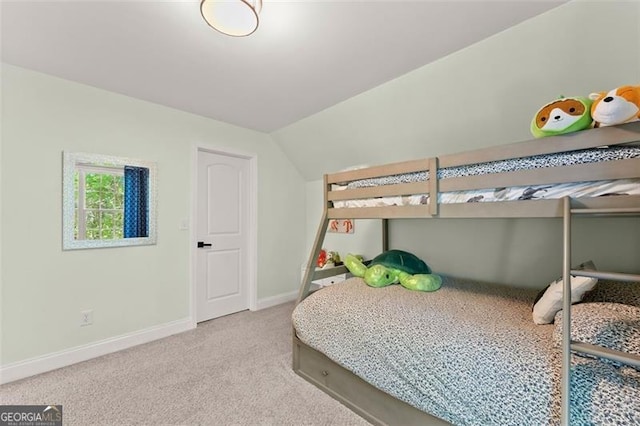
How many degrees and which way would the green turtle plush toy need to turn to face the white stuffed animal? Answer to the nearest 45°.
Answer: approximately 90° to its left

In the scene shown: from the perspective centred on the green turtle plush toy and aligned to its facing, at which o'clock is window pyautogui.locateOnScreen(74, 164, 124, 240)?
The window is roughly at 1 o'clock from the green turtle plush toy.

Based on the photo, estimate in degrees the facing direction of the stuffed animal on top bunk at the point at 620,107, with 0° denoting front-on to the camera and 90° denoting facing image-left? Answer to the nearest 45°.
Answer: approximately 45°

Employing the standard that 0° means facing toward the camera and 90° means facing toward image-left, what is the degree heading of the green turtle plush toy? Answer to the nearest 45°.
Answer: approximately 45°

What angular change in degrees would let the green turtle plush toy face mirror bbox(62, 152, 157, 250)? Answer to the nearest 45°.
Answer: approximately 45° to its right

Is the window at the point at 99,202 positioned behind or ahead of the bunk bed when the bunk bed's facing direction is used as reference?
ahead
